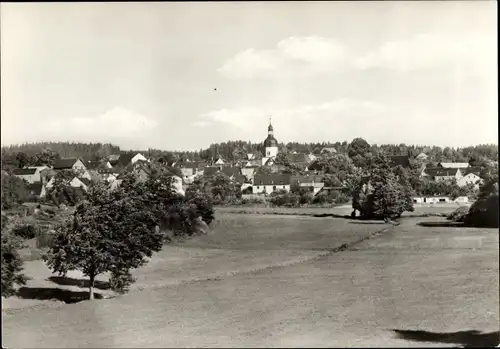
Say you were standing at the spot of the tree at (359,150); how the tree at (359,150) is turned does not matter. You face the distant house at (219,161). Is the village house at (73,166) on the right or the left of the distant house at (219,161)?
left

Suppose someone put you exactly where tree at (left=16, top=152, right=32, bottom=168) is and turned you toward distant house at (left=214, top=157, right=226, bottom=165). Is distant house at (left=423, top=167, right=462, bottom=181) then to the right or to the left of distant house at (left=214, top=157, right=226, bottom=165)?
right

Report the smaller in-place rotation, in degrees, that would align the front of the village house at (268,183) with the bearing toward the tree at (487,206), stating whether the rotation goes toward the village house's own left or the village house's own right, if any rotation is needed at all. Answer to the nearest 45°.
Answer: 0° — it already faces it

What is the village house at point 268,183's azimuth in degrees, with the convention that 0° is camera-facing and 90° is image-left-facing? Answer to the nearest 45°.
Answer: approximately 0°

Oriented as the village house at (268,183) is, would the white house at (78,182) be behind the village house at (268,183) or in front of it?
in front

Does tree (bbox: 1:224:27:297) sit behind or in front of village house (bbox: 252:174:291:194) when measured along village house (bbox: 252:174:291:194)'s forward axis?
in front

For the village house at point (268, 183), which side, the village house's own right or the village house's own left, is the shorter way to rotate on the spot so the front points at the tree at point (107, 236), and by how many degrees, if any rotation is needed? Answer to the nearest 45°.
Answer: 0° — it already faces it

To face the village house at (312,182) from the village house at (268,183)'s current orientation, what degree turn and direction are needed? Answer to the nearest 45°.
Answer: approximately 90° to its left

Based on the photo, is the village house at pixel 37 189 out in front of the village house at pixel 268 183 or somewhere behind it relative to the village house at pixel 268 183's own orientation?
in front
